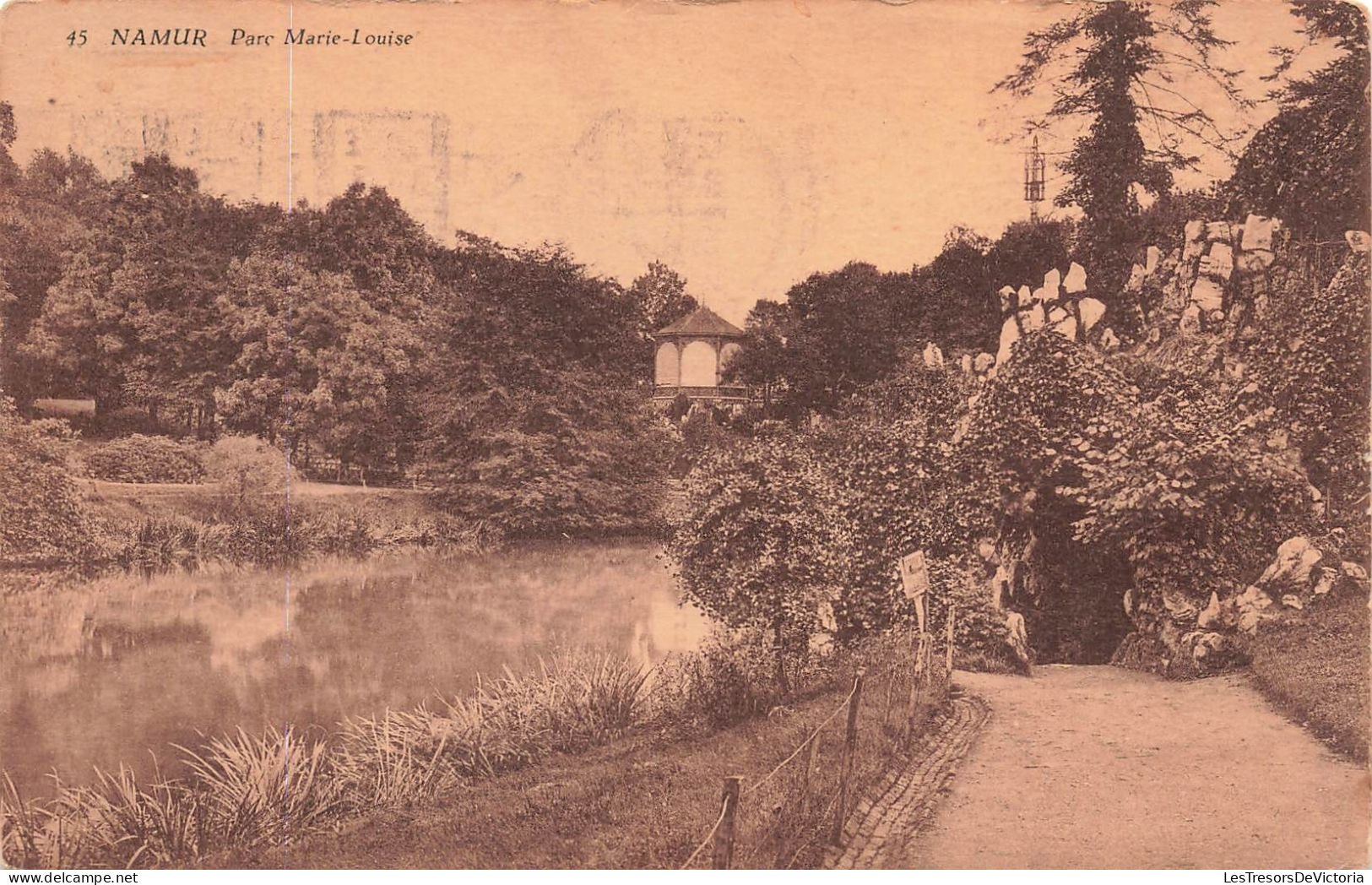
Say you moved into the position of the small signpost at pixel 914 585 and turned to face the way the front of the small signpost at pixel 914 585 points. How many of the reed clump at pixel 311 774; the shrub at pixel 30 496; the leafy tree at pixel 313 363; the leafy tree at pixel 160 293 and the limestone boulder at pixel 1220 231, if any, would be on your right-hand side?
4

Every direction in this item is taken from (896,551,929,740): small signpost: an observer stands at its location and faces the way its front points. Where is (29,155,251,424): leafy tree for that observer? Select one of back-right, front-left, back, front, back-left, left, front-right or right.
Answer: right

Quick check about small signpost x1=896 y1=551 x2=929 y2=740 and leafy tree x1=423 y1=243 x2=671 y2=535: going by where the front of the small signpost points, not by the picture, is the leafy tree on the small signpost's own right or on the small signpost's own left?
on the small signpost's own right

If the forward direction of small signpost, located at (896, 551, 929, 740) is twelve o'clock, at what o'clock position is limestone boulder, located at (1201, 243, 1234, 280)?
The limestone boulder is roughly at 8 o'clock from the small signpost.

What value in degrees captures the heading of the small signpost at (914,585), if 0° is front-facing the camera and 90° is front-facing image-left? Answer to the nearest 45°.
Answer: approximately 0°

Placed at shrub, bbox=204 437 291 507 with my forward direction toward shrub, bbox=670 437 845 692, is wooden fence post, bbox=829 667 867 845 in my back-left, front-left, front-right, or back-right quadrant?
front-right

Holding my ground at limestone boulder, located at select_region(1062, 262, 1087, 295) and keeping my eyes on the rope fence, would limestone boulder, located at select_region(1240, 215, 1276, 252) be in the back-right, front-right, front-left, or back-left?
back-left

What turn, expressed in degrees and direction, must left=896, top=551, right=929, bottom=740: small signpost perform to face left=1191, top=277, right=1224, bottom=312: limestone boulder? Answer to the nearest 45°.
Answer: approximately 135° to its left
